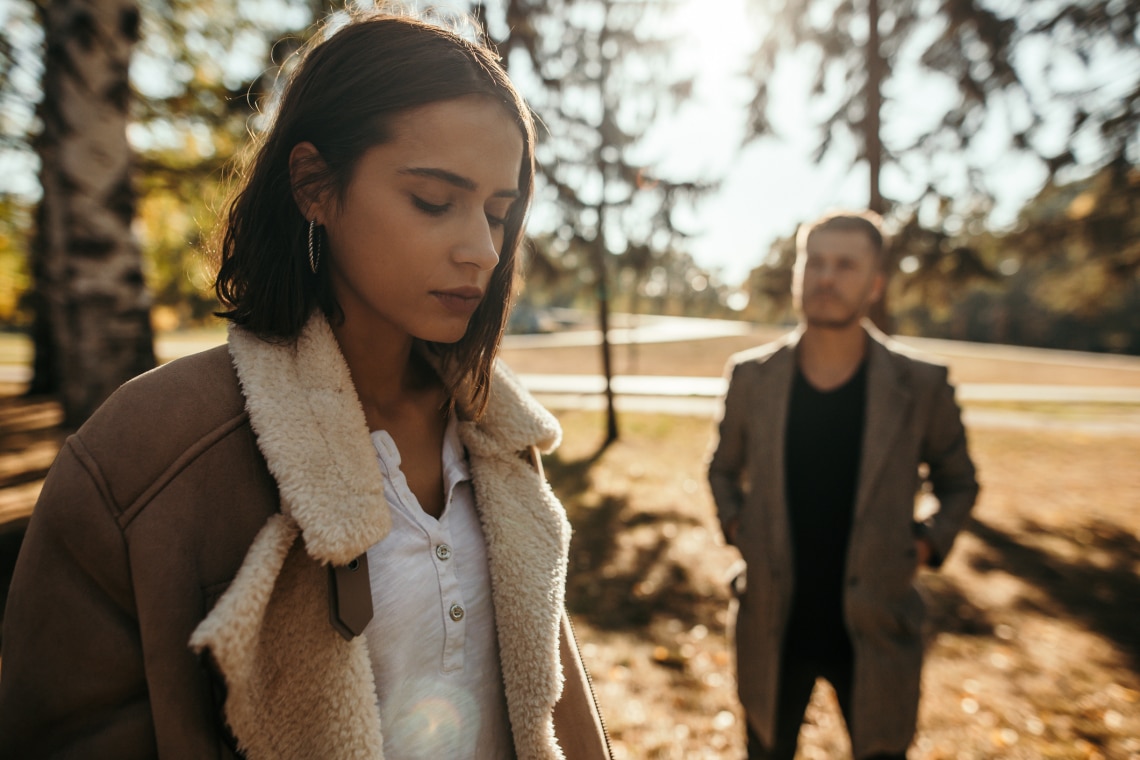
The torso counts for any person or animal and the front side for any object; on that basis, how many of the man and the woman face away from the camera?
0

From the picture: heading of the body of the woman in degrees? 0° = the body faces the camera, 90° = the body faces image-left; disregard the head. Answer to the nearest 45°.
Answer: approximately 315°

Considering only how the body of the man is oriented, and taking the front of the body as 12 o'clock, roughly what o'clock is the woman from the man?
The woman is roughly at 1 o'clock from the man.

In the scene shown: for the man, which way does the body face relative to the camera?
toward the camera
